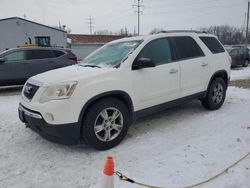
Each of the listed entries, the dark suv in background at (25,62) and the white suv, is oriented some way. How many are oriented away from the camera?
0

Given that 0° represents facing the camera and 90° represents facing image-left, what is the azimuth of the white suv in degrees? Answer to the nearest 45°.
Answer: approximately 45°

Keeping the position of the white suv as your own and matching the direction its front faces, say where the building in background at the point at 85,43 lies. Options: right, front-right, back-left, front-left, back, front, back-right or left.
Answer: back-right

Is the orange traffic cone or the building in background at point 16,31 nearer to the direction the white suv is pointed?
the orange traffic cone

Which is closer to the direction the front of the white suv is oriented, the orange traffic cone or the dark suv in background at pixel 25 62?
the orange traffic cone

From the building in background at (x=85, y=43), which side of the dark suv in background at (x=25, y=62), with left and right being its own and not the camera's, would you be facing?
right

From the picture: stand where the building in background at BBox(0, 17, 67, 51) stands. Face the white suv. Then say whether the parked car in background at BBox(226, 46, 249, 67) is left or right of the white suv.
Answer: left

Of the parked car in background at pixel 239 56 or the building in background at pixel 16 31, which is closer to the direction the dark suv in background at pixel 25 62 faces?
the building in background

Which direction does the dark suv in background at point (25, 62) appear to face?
to the viewer's left

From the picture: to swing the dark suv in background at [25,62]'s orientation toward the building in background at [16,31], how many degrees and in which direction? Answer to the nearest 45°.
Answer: approximately 90° to its right

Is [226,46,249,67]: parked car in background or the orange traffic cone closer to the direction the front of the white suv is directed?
the orange traffic cone

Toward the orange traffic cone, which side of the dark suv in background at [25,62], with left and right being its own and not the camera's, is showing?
left

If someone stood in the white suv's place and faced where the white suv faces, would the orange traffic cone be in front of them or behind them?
in front
